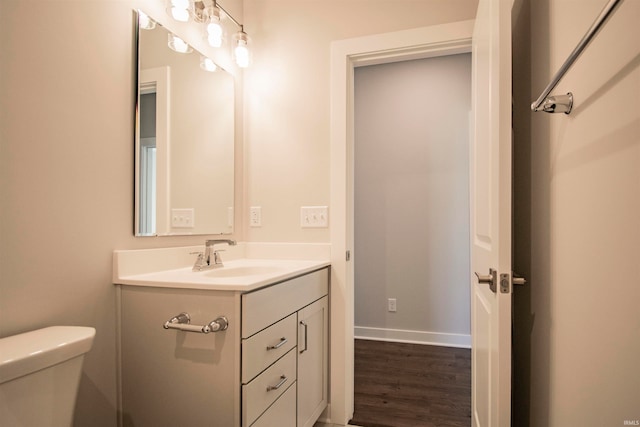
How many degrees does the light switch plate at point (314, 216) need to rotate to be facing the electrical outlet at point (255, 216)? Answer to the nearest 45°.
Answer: approximately 90° to its right

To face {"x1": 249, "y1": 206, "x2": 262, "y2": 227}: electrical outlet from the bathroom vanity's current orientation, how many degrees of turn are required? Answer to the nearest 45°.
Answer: approximately 135° to its left

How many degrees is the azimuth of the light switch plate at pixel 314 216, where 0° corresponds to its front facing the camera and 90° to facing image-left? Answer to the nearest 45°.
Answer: approximately 0°

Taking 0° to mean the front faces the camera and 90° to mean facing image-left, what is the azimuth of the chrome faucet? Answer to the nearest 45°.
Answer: approximately 315°

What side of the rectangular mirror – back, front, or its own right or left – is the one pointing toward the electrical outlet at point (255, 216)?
left
